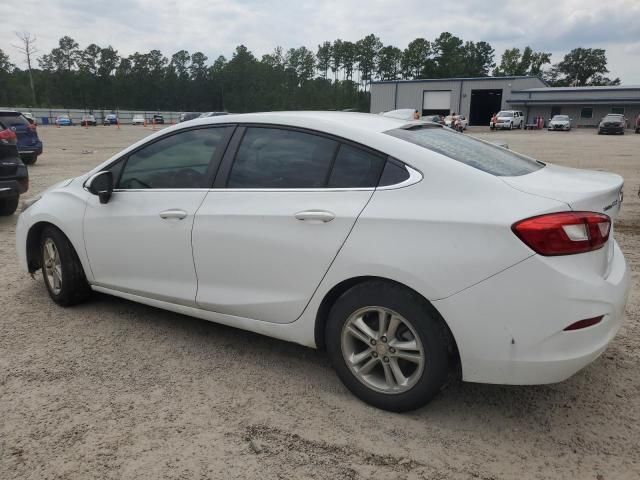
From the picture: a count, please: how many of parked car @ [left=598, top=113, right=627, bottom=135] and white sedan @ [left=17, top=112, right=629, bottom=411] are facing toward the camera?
1

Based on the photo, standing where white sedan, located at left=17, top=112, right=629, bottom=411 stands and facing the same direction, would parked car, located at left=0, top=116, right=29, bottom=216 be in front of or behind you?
in front

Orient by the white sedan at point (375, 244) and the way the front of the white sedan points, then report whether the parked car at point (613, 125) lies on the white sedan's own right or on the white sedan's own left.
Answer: on the white sedan's own right

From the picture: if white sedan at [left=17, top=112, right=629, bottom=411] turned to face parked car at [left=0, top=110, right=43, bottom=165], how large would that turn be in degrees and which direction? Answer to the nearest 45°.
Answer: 0° — it already faces it

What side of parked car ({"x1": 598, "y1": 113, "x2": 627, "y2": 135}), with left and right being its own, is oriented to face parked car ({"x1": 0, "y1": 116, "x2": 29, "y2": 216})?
front

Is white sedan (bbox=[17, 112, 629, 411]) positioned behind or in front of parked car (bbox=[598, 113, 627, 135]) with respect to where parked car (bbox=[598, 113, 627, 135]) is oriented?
in front

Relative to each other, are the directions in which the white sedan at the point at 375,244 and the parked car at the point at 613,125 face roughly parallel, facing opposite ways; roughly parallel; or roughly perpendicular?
roughly perpendicular

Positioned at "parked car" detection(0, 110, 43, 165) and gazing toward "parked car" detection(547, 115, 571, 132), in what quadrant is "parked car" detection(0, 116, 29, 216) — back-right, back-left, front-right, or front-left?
back-right

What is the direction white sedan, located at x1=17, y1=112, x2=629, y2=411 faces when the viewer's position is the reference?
facing away from the viewer and to the left of the viewer

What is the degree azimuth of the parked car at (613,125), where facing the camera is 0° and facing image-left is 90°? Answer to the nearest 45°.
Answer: approximately 0°

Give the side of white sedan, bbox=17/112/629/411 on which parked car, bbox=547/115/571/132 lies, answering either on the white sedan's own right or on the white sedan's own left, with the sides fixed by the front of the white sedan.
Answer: on the white sedan's own right
